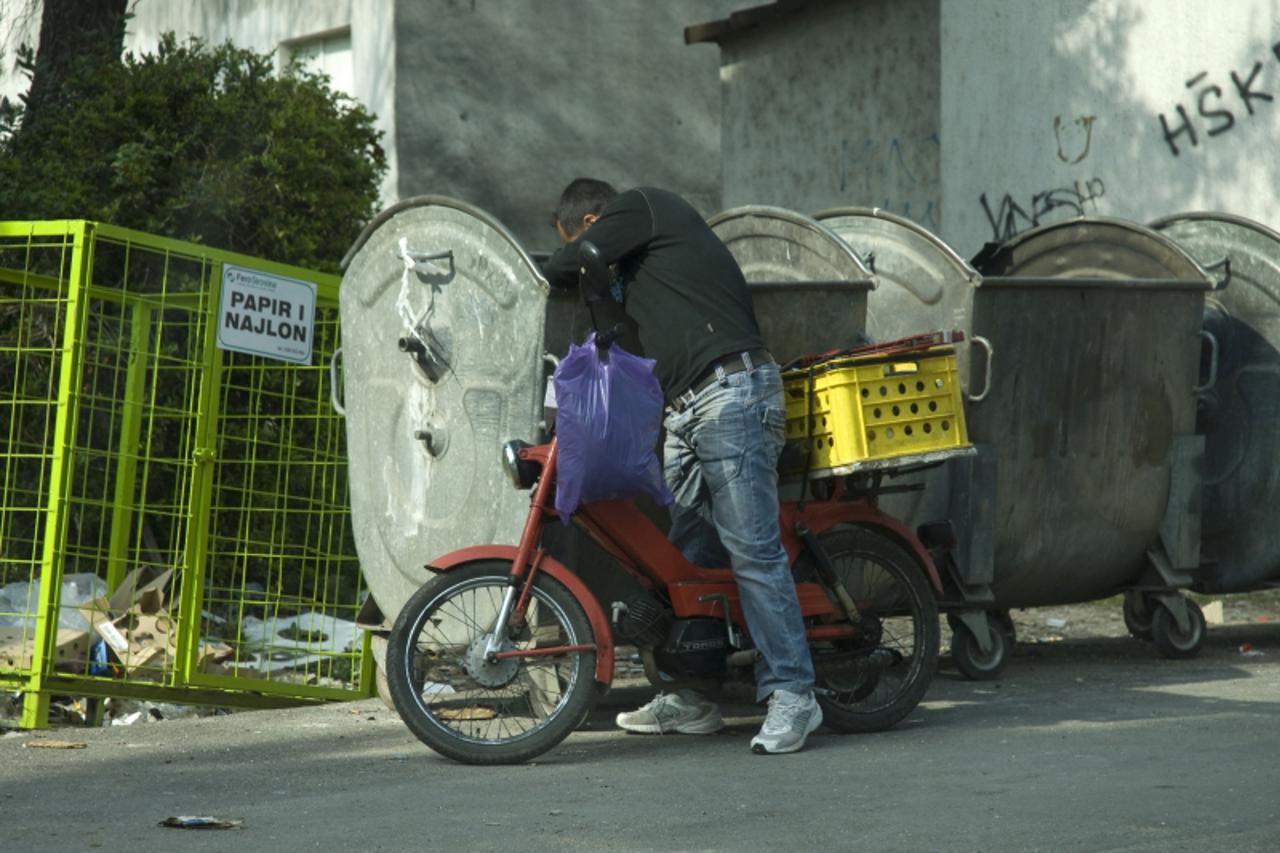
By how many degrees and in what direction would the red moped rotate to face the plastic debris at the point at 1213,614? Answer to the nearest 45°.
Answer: approximately 135° to its right

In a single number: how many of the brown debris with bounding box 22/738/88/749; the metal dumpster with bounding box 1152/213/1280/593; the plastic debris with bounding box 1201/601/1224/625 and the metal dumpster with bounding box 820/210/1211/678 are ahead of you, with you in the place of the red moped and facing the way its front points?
1

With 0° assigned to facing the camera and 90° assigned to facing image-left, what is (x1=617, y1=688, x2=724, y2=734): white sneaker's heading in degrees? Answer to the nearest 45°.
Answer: approximately 90°

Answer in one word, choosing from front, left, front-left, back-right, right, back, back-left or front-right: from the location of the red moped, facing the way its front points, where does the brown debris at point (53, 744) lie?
front

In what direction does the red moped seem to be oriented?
to the viewer's left

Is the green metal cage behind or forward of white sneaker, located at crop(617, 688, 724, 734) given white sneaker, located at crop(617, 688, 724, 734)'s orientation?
forward

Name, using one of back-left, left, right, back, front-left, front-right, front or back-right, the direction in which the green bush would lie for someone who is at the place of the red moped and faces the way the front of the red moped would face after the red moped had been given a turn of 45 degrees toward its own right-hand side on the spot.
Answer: front

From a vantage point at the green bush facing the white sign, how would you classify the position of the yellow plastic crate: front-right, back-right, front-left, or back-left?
front-left

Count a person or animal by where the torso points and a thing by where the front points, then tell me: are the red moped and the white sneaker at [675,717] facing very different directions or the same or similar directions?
same or similar directions

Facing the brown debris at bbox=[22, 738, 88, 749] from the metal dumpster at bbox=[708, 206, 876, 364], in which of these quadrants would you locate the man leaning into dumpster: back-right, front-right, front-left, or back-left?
front-left

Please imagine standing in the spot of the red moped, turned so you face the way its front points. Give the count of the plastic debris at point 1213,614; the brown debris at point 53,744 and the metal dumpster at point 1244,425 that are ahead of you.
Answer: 1

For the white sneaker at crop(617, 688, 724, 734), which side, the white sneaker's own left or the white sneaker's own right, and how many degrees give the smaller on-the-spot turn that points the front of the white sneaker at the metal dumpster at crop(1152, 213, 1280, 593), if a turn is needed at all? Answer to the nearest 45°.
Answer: approximately 135° to the white sneaker's own right

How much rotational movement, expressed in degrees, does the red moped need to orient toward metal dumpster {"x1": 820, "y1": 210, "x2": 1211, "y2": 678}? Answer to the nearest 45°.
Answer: approximately 135° to its right

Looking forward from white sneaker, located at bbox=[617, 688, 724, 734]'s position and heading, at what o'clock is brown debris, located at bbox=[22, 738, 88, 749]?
The brown debris is roughly at 12 o'clock from the white sneaker.

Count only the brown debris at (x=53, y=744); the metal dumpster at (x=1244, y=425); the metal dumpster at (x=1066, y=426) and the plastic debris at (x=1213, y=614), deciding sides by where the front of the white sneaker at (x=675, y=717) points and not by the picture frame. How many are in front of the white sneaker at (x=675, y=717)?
1
